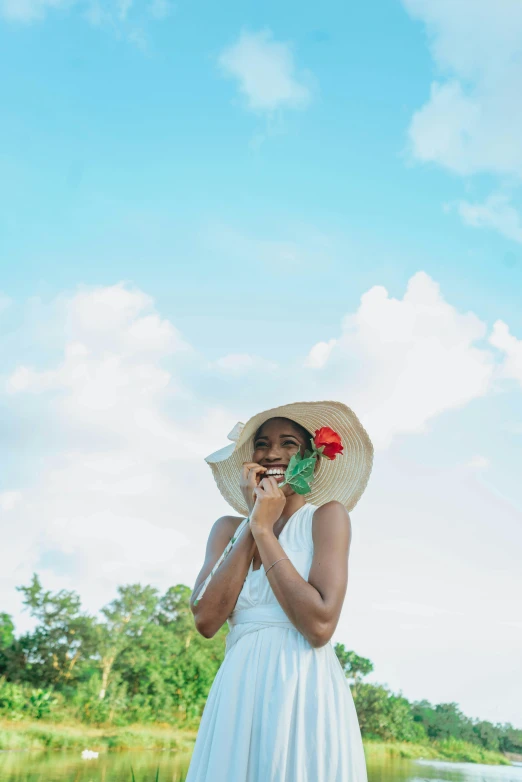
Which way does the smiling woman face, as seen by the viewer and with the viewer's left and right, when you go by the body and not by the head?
facing the viewer and to the left of the viewer

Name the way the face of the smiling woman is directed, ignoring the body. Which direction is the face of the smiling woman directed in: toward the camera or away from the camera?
toward the camera

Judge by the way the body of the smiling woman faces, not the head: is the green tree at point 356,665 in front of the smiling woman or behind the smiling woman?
behind

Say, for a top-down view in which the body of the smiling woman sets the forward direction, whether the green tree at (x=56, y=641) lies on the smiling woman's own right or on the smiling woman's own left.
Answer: on the smiling woman's own right

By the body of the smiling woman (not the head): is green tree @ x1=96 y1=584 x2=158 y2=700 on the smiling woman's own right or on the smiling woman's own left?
on the smiling woman's own right
